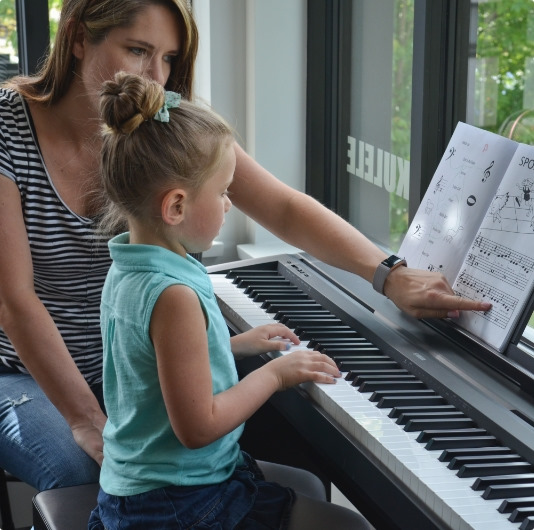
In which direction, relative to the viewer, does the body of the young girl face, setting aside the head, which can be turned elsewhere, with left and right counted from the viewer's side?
facing away from the viewer and to the right of the viewer

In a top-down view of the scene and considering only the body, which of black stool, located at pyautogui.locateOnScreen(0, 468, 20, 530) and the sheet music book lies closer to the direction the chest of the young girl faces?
the sheet music book

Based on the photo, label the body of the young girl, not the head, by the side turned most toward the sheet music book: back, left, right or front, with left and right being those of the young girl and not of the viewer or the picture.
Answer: front

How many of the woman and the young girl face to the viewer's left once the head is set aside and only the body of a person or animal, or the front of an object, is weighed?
0

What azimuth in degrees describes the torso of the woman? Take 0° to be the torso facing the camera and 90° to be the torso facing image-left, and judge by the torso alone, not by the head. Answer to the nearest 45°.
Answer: approximately 315°
